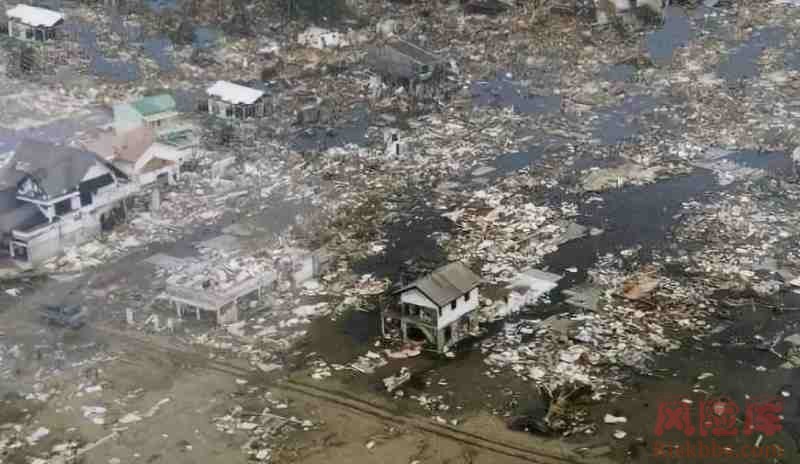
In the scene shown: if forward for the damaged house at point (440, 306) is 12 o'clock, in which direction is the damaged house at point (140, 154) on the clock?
the damaged house at point (140, 154) is roughly at 3 o'clock from the damaged house at point (440, 306).

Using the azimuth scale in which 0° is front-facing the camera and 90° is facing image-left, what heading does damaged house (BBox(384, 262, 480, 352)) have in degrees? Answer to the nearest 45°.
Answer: approximately 45°

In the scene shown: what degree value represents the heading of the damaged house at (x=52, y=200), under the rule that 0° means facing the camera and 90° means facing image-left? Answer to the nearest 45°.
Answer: approximately 315°

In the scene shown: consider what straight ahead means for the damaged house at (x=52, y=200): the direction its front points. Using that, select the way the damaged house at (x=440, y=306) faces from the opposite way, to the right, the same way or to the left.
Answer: to the right

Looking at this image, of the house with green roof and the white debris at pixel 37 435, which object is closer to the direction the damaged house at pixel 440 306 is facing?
the white debris

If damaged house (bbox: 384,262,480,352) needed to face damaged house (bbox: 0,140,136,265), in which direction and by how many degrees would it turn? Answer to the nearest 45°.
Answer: approximately 90° to its right

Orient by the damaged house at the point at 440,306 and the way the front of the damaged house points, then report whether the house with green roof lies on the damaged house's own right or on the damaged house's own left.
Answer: on the damaged house's own right

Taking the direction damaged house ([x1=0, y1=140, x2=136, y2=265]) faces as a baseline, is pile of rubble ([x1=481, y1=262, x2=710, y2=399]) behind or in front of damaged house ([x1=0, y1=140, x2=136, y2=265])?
in front

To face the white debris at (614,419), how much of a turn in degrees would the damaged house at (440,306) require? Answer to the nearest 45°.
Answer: approximately 90° to its left
